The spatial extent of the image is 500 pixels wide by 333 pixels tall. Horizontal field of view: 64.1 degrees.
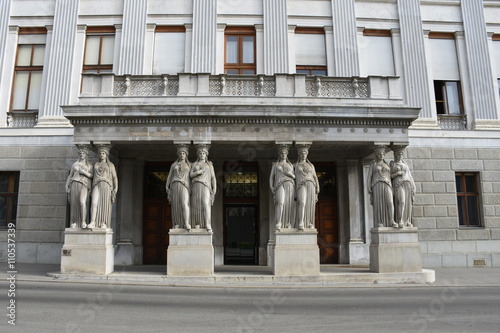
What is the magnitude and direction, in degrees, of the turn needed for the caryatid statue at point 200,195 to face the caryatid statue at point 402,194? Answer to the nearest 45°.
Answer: approximately 90° to its left

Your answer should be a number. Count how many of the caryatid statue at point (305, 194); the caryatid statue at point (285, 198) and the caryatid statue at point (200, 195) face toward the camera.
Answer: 3

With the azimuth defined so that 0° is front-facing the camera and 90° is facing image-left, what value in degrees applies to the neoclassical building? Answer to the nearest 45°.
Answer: approximately 0°

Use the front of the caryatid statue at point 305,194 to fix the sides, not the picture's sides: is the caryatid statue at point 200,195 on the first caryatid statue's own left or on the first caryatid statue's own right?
on the first caryatid statue's own right

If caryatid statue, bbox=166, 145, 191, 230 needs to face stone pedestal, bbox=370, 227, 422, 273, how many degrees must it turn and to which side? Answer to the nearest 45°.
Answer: approximately 90° to its left

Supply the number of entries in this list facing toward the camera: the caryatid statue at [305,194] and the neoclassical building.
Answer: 2

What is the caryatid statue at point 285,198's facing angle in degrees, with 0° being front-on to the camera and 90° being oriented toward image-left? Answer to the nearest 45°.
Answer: approximately 0°

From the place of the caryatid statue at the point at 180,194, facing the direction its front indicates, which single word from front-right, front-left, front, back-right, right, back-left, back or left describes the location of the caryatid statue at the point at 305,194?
left

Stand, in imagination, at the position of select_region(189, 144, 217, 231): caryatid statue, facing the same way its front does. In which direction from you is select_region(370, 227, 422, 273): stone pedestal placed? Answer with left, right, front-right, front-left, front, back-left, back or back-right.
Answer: left
